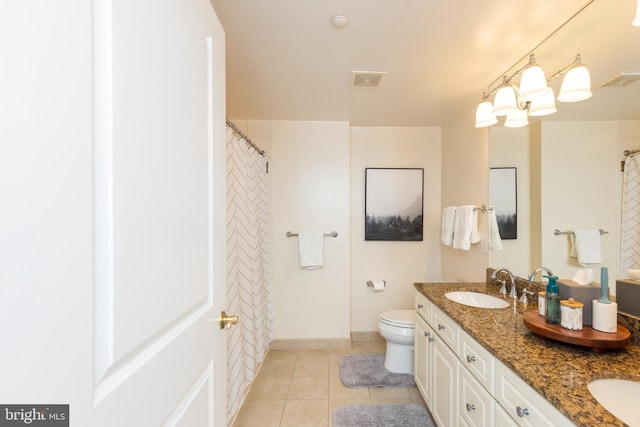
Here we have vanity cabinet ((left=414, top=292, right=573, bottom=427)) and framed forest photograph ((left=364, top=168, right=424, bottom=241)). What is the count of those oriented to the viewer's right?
0

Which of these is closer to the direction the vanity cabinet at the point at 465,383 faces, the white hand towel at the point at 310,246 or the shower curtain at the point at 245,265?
the shower curtain

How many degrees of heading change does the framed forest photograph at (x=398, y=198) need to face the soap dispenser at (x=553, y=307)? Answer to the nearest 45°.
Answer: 0° — it already faces it

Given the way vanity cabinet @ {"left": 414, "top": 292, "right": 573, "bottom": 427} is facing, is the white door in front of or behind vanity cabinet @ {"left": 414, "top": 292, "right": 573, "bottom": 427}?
in front

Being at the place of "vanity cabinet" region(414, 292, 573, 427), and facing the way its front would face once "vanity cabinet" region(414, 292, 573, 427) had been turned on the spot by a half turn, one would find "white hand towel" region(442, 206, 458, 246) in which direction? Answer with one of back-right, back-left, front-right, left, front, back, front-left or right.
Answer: front-left

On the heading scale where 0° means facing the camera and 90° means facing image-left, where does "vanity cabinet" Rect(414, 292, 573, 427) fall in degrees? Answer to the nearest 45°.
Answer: approximately 45°

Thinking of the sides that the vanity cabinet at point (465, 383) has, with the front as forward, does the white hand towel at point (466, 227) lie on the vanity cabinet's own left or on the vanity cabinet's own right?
on the vanity cabinet's own right

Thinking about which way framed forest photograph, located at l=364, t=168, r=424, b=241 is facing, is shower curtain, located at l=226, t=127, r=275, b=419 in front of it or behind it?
in front

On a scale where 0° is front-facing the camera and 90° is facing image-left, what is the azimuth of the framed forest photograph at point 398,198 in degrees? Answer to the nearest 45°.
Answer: approximately 0°
